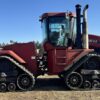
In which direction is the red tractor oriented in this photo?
to the viewer's right
